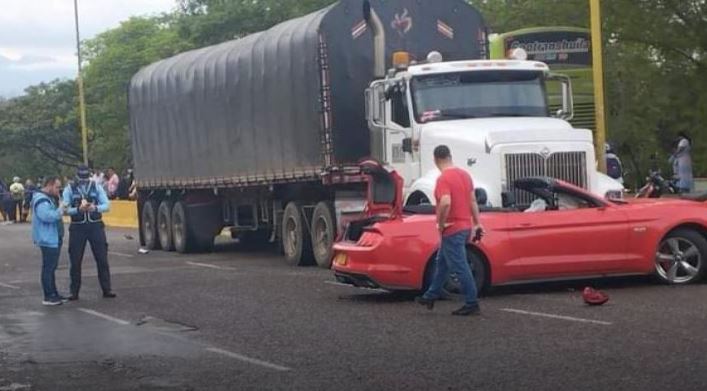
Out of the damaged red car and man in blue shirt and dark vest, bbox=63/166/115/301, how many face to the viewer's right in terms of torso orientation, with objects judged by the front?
1

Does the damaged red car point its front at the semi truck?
no

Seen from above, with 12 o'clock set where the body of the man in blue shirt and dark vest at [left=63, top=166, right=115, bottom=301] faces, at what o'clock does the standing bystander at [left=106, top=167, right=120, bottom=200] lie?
The standing bystander is roughly at 6 o'clock from the man in blue shirt and dark vest.

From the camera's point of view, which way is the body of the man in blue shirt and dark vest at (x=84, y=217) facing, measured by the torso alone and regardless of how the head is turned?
toward the camera

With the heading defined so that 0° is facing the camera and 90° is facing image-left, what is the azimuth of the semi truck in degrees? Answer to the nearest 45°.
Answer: approximately 315°

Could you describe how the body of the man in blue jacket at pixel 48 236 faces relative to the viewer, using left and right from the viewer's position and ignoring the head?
facing to the right of the viewer

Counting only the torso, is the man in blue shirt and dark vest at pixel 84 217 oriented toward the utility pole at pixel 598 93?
no

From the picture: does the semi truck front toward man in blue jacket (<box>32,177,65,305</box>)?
no

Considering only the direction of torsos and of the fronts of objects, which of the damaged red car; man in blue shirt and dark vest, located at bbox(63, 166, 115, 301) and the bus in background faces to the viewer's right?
the damaged red car
